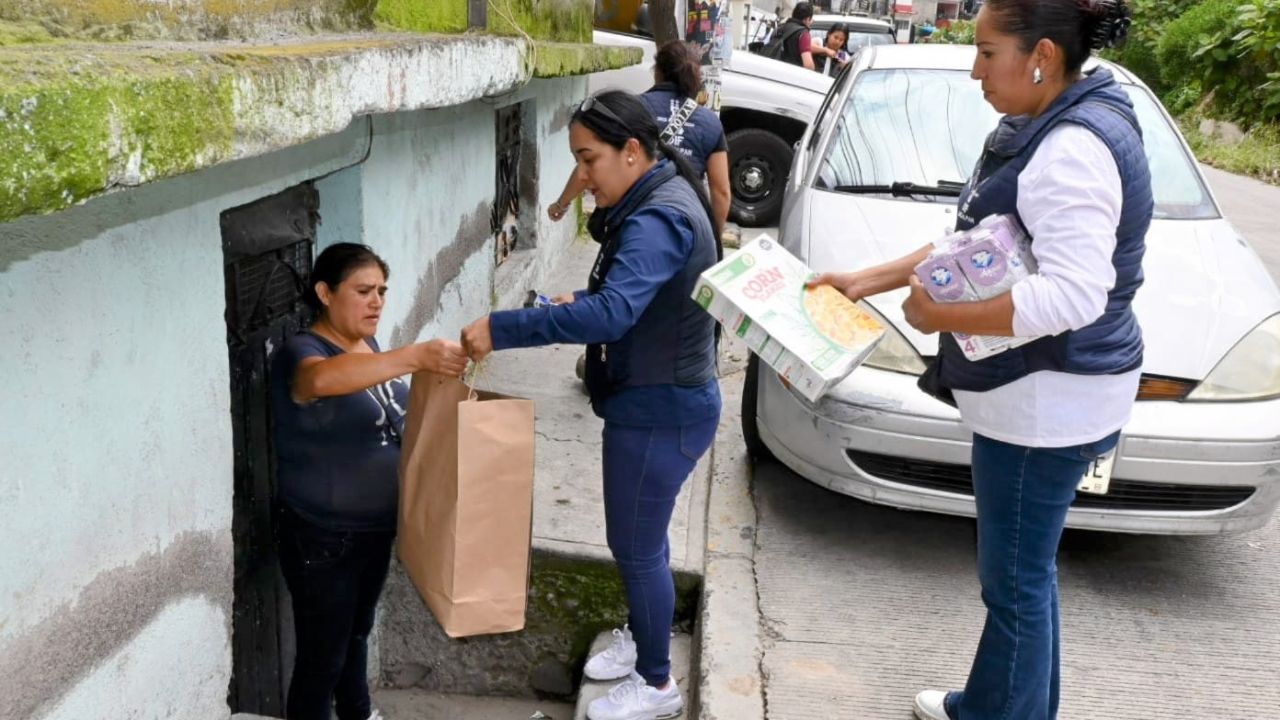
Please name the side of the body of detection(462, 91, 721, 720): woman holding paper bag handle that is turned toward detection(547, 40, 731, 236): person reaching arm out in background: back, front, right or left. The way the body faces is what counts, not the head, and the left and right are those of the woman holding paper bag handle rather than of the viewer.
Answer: right

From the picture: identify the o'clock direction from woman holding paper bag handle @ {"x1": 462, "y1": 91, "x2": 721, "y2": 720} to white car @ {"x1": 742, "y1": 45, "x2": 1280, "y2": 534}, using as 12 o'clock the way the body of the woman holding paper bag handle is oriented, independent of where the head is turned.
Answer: The white car is roughly at 5 o'clock from the woman holding paper bag handle.

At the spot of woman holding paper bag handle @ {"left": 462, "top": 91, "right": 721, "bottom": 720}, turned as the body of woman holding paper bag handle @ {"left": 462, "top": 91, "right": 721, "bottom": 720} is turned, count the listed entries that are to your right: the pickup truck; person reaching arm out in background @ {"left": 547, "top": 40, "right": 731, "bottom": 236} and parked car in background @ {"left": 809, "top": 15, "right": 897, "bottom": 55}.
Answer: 3

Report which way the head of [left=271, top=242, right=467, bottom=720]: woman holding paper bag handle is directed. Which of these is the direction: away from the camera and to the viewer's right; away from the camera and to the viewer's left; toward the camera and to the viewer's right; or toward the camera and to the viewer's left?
toward the camera and to the viewer's right

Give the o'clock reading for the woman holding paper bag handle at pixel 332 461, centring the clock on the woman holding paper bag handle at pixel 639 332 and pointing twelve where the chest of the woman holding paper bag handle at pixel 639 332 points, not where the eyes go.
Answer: the woman holding paper bag handle at pixel 332 461 is roughly at 12 o'clock from the woman holding paper bag handle at pixel 639 332.

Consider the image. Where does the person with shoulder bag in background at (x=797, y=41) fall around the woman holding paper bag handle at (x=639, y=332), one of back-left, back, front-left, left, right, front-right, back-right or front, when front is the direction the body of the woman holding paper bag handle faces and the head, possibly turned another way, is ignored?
right

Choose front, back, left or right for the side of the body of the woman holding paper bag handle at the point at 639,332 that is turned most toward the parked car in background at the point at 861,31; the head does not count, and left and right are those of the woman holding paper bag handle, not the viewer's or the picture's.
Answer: right

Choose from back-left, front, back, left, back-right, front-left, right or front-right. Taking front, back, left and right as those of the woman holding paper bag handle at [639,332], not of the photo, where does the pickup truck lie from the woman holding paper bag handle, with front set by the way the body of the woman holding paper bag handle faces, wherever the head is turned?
right

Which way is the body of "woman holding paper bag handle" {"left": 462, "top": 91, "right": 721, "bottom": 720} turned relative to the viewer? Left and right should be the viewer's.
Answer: facing to the left of the viewer

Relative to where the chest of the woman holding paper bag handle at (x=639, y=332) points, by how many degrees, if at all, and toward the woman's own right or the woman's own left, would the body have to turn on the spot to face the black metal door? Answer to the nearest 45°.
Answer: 0° — they already face it

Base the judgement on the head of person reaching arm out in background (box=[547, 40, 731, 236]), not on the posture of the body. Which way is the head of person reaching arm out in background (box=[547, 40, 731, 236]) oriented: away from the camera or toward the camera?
away from the camera
